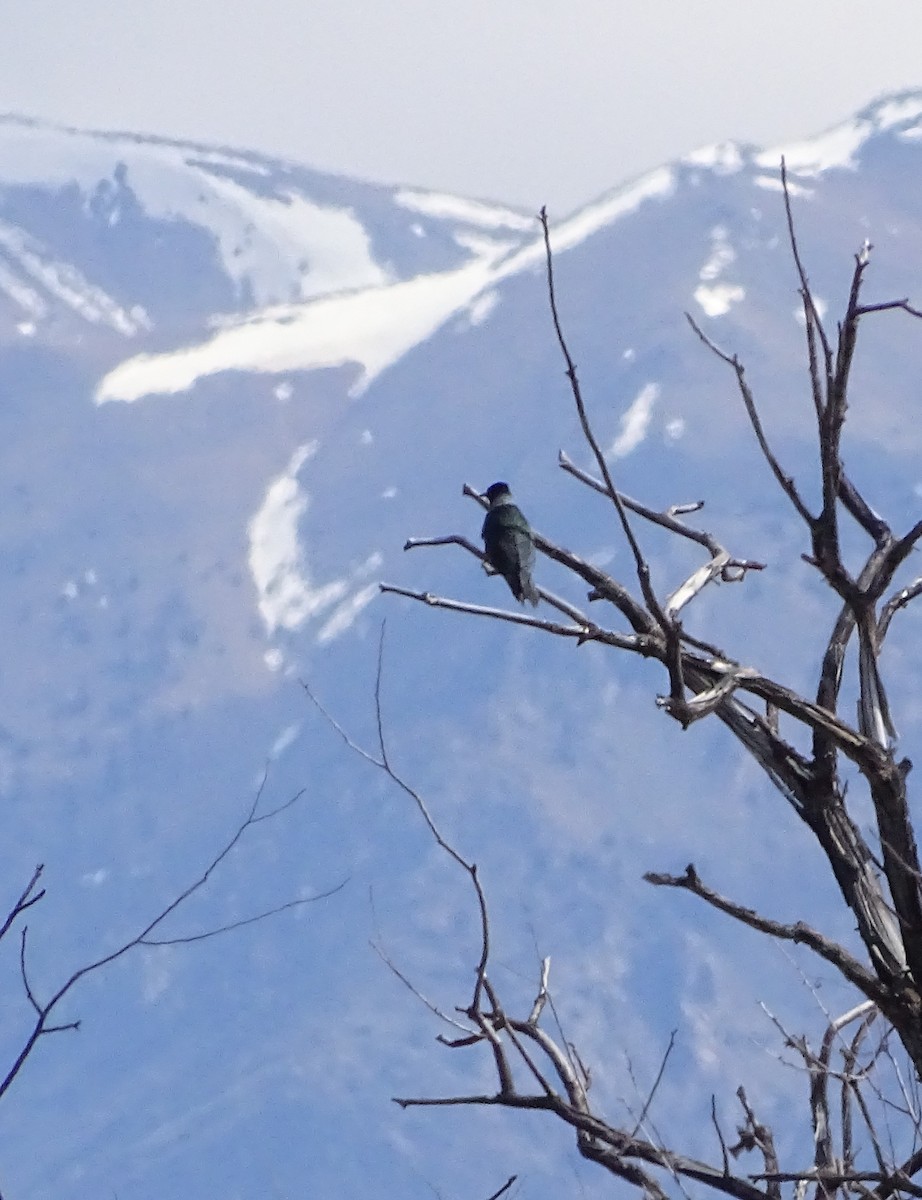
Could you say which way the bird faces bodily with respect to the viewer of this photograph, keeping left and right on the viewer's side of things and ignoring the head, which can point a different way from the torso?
facing away from the viewer and to the left of the viewer
